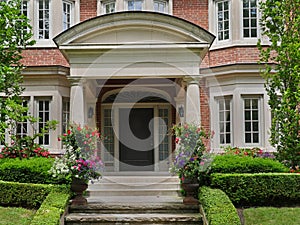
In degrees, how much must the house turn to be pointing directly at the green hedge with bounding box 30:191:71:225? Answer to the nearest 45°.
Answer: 0° — it already faces it

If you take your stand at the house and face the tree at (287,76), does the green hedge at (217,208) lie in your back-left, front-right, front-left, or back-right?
front-right

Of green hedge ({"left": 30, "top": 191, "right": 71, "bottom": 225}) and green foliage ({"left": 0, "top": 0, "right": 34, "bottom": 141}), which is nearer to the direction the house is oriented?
the green hedge

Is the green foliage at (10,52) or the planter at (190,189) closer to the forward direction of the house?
the planter

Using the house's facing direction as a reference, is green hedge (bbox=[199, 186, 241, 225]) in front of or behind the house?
in front

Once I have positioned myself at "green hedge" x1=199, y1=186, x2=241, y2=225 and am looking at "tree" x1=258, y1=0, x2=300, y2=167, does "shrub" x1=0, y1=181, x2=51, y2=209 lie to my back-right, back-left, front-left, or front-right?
back-left

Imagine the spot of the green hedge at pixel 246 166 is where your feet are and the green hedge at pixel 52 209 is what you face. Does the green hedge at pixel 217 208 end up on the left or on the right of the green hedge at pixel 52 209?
left

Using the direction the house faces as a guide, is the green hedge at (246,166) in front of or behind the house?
in front

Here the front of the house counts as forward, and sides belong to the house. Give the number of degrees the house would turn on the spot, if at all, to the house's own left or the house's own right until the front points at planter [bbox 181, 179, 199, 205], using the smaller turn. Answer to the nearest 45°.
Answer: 0° — it already faces it

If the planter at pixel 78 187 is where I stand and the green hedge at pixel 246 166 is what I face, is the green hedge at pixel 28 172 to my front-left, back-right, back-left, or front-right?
back-left

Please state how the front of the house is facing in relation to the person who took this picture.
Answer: facing the viewer

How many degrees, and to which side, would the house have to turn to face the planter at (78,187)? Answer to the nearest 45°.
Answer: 0° — it already faces it

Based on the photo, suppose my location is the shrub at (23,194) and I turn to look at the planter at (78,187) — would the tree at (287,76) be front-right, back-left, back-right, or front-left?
front-left

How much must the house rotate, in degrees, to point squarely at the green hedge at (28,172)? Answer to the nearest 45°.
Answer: approximately 45° to its right
